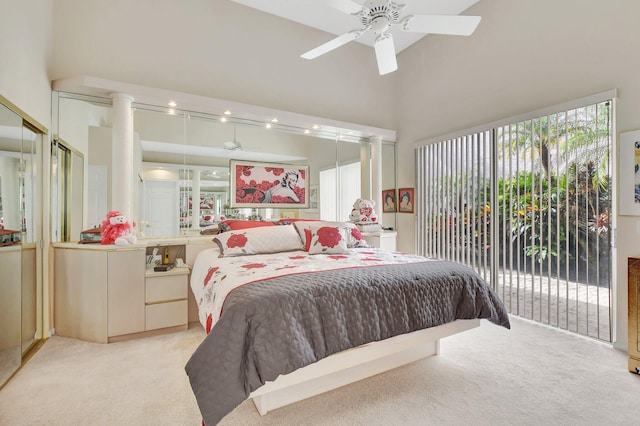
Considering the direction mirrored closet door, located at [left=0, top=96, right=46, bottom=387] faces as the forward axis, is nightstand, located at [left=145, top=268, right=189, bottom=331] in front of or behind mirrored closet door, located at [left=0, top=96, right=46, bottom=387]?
in front

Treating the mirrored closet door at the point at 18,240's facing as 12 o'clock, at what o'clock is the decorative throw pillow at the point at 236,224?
The decorative throw pillow is roughly at 12 o'clock from the mirrored closet door.

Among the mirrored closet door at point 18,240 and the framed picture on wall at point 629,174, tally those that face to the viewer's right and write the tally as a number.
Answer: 1

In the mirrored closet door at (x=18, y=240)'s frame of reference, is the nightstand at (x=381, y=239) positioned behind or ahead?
ahead

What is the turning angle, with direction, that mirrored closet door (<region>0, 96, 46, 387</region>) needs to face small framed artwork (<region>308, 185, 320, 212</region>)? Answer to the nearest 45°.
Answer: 0° — it already faces it

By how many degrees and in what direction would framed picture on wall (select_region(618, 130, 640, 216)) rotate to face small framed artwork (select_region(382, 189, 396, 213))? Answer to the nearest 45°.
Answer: approximately 45° to its right

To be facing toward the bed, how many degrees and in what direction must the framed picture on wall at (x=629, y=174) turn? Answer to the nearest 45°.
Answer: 0° — it already faces it

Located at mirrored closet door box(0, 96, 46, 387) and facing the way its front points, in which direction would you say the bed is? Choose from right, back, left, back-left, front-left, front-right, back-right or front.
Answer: front-right

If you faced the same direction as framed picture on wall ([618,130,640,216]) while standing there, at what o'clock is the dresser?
The dresser is roughly at 12 o'clock from the framed picture on wall.

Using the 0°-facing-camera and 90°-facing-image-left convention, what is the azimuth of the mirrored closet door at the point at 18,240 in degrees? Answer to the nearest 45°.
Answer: approximately 270°

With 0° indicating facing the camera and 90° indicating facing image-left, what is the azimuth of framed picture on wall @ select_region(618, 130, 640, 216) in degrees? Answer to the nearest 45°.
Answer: approximately 45°

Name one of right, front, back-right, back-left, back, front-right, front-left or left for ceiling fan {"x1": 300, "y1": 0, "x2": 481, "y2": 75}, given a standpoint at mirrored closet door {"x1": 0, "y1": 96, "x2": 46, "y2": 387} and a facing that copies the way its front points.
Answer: front-right

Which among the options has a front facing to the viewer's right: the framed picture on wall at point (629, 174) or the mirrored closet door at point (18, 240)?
the mirrored closet door
